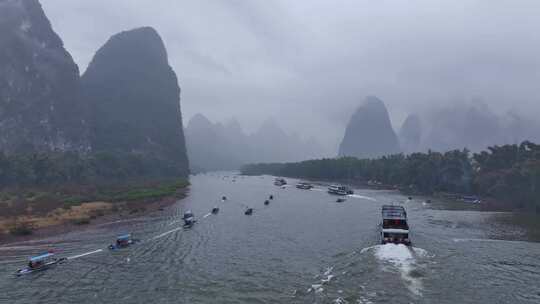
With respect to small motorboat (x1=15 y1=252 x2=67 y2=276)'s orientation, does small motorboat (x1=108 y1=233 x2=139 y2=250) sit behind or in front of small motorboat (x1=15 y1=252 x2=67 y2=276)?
behind

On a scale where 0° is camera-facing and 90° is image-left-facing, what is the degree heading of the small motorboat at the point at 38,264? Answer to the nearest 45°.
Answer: approximately 45°
